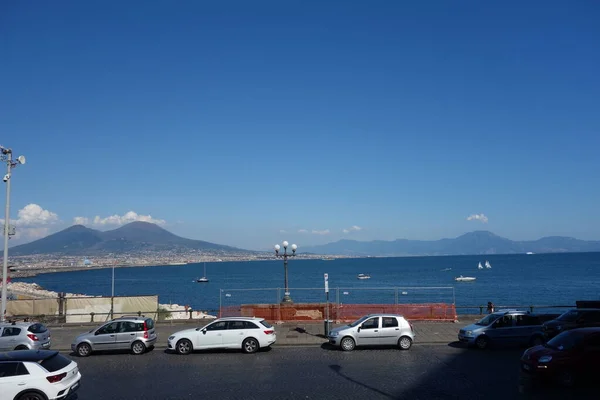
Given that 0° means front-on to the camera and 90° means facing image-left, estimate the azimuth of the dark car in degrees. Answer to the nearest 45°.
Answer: approximately 45°

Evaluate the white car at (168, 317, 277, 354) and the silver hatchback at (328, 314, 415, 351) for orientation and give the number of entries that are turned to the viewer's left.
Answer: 2

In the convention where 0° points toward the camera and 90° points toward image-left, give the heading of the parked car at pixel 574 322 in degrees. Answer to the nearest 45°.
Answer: approximately 45°

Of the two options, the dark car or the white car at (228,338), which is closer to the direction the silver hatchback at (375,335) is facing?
the white car

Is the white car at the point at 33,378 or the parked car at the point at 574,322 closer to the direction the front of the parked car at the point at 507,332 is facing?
the white car

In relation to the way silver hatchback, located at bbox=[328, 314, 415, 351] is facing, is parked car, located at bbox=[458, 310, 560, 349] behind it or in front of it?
behind

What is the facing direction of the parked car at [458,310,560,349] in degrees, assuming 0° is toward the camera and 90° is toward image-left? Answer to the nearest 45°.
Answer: approximately 45°

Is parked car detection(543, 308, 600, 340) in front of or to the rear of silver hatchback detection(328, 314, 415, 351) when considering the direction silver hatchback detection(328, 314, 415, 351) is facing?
to the rear

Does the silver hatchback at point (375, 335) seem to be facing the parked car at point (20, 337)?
yes

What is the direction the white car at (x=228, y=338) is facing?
to the viewer's left

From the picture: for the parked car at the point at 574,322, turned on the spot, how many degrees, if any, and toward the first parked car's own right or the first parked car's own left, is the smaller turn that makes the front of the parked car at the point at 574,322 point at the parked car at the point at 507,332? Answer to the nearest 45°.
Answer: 0° — it already faces it

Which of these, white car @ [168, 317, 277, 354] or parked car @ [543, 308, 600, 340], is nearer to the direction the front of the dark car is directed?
the white car

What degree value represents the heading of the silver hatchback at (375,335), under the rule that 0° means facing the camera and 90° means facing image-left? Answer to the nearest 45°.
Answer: approximately 90°
